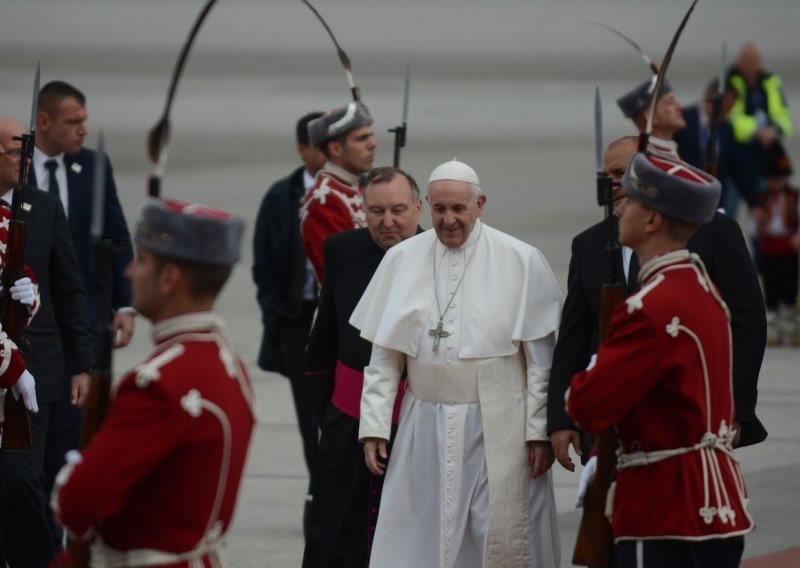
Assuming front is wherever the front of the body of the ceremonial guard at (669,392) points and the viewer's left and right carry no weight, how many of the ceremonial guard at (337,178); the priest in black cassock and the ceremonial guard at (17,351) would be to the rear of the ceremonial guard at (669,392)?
0

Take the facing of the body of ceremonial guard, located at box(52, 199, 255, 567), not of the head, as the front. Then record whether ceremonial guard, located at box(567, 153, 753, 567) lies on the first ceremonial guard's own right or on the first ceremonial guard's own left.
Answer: on the first ceremonial guard's own right

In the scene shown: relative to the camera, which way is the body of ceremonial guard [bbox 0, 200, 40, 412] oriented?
to the viewer's right

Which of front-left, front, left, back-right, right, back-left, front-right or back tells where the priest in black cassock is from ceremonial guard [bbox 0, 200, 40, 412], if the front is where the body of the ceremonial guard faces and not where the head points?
front

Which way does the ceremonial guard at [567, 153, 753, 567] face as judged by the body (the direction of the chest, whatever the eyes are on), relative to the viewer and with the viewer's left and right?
facing away from the viewer and to the left of the viewer

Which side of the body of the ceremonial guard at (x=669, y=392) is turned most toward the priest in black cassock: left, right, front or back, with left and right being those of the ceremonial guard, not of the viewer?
front

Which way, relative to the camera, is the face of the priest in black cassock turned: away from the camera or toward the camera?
toward the camera

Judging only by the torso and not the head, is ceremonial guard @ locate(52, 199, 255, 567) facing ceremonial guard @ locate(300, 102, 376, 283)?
no

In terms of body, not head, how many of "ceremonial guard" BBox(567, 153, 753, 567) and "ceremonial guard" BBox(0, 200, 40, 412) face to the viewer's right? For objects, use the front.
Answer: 1

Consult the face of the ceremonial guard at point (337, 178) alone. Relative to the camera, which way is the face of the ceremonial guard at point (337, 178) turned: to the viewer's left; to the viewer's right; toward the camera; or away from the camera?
to the viewer's right

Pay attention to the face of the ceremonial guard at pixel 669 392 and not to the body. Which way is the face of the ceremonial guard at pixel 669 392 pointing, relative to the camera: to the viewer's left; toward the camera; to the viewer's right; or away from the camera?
to the viewer's left
